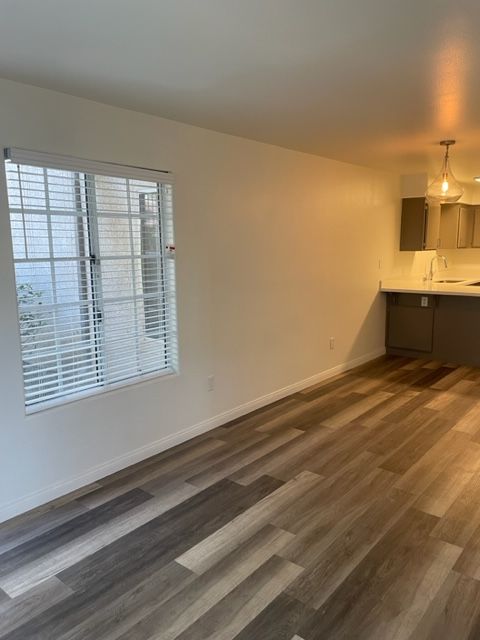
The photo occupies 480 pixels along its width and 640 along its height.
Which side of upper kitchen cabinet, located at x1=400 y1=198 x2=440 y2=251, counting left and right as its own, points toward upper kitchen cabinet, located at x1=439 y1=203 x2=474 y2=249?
left

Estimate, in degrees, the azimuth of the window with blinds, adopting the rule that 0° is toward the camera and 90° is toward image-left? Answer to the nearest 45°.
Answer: approximately 315°

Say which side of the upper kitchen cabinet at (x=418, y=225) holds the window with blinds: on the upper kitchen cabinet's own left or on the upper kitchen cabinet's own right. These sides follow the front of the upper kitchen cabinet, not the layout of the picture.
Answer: on the upper kitchen cabinet's own right
